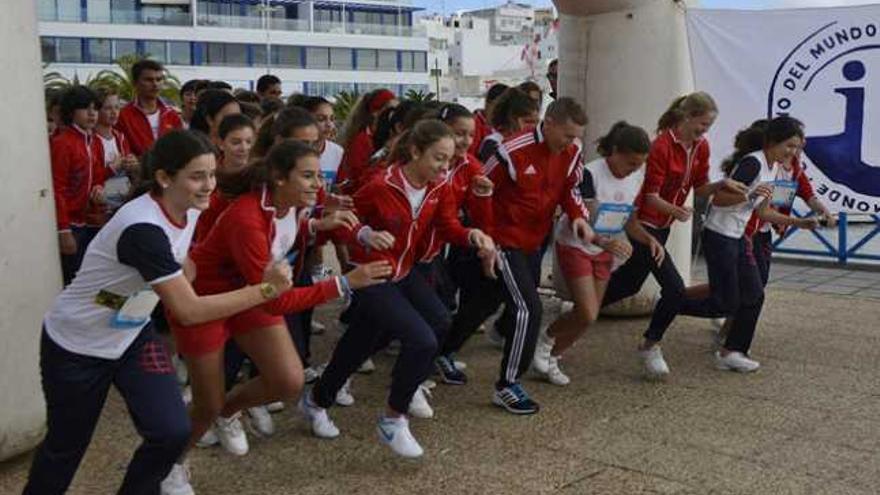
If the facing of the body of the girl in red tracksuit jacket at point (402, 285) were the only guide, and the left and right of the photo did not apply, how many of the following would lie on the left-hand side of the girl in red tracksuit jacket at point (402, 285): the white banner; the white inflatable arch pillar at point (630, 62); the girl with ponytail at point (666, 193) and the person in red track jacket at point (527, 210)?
4

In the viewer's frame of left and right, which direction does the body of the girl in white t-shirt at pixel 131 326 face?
facing to the right of the viewer

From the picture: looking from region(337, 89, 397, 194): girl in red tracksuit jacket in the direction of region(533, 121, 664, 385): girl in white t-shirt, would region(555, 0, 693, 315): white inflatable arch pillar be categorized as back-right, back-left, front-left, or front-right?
front-left

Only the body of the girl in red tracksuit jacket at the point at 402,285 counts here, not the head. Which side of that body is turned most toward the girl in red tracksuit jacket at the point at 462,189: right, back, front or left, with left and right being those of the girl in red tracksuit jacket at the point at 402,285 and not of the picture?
left

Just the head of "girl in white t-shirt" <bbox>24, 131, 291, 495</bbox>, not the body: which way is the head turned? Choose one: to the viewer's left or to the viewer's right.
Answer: to the viewer's right

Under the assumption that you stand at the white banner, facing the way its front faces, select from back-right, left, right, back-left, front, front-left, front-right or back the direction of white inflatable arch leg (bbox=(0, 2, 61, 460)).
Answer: front-right

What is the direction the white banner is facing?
toward the camera

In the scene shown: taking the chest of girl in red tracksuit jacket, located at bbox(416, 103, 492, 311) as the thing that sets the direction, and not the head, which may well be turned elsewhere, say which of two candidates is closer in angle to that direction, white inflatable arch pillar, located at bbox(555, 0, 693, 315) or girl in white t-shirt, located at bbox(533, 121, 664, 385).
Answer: the girl in white t-shirt

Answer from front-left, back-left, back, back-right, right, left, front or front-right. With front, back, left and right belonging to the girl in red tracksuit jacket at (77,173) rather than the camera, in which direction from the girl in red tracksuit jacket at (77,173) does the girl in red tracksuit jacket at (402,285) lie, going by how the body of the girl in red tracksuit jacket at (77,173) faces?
front

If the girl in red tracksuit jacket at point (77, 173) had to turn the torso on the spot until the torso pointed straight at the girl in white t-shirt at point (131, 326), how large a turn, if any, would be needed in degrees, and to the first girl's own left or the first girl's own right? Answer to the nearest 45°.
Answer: approximately 45° to the first girl's own right

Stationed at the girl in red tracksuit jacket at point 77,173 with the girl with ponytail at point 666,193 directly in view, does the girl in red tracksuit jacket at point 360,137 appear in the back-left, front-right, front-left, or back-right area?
front-left

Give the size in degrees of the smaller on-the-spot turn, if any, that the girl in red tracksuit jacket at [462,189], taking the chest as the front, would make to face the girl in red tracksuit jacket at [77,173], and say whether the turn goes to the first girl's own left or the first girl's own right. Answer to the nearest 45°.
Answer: approximately 135° to the first girl's own right
